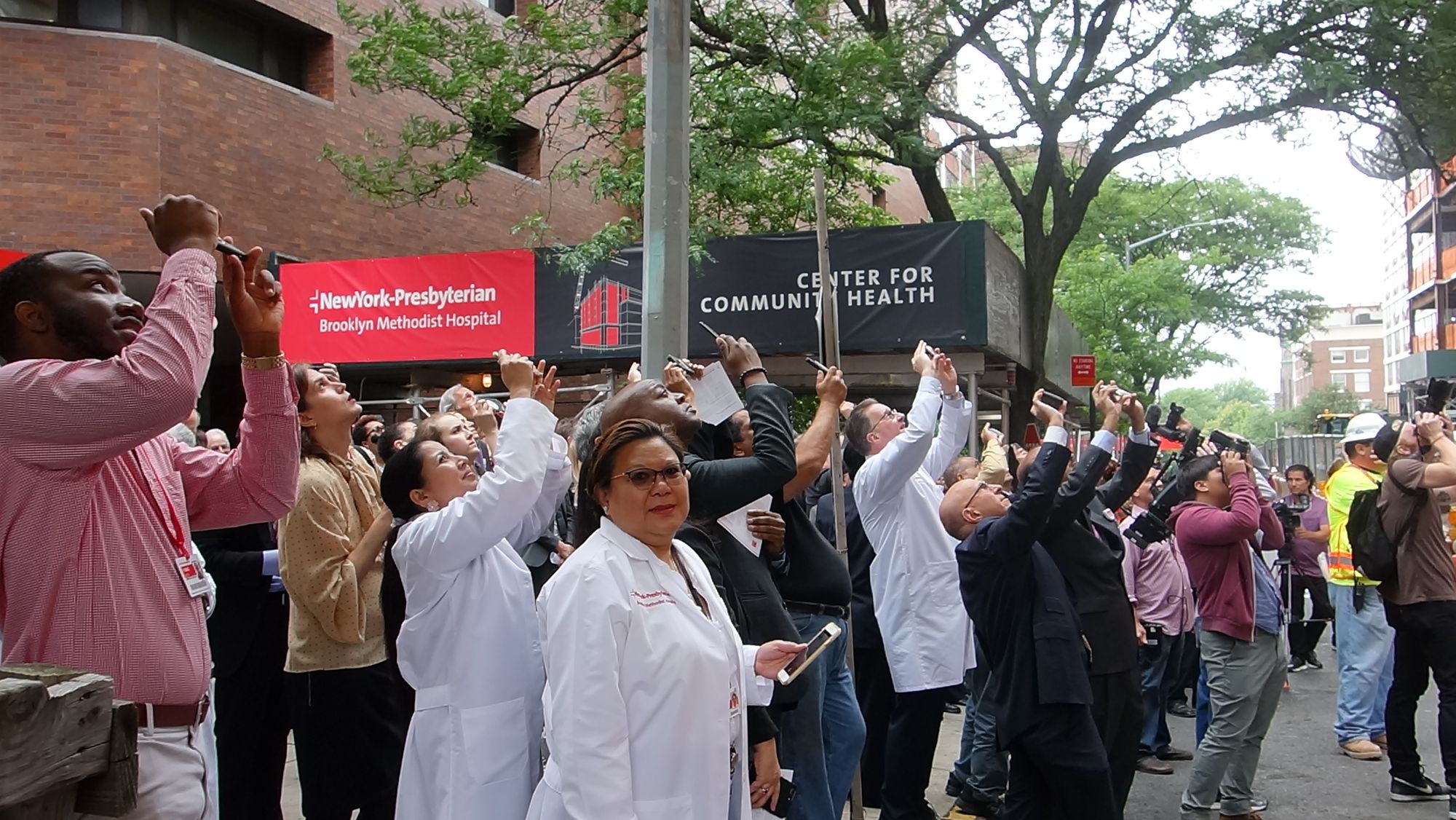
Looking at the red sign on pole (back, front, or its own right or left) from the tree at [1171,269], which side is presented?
back

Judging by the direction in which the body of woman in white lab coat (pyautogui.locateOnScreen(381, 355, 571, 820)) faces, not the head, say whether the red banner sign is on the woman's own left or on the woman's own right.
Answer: on the woman's own left

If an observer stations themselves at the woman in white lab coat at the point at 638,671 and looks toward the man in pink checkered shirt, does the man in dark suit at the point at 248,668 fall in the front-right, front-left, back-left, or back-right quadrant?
front-right

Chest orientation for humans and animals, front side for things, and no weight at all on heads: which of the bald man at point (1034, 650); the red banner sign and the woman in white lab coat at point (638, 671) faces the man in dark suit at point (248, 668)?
the red banner sign

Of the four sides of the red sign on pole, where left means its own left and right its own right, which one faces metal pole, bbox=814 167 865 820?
front

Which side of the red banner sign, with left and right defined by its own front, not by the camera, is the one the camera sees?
front

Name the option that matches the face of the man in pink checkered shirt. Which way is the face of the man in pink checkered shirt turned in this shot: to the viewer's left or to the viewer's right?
to the viewer's right

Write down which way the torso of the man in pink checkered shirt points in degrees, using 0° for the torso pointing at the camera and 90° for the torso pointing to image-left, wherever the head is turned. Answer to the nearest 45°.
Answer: approximately 270°

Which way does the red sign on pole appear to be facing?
toward the camera

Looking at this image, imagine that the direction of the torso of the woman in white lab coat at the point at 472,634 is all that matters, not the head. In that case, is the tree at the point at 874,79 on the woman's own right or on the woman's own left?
on the woman's own left

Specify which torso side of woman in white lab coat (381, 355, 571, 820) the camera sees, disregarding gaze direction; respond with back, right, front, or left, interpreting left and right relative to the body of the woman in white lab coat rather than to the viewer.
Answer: right

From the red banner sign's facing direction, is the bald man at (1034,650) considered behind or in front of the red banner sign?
in front

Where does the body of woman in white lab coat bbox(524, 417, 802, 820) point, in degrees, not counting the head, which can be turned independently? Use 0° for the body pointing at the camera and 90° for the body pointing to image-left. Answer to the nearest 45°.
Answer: approximately 315°

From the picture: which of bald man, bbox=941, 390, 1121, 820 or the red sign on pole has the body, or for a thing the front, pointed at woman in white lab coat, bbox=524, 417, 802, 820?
the red sign on pole
